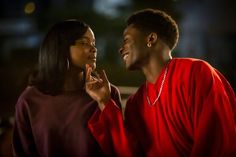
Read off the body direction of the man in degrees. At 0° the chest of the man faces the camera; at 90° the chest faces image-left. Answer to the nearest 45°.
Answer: approximately 45°

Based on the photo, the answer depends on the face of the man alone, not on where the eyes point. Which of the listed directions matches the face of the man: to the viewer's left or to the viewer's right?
to the viewer's left

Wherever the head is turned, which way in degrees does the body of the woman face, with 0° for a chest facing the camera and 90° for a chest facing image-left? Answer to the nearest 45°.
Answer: approximately 315°
